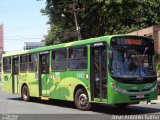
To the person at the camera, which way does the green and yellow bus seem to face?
facing the viewer and to the right of the viewer

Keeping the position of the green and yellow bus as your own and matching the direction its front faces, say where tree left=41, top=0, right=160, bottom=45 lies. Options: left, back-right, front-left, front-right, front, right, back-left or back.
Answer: back-left
